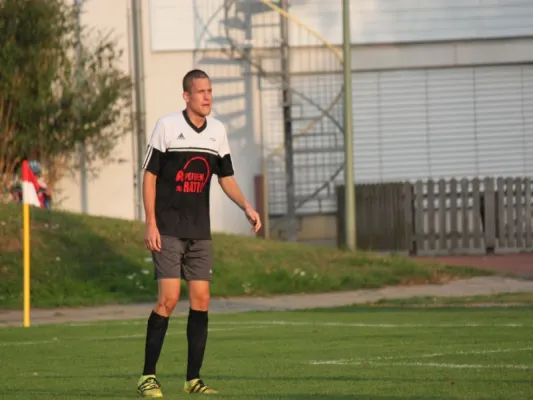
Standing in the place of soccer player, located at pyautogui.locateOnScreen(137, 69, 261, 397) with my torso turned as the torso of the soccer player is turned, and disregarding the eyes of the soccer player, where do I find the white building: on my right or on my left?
on my left

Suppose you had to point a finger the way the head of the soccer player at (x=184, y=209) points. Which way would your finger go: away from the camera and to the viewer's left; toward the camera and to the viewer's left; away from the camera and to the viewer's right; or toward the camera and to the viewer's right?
toward the camera and to the viewer's right

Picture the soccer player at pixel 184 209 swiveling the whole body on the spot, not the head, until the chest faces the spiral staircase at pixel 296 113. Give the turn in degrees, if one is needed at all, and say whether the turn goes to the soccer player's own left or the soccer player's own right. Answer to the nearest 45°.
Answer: approximately 135° to the soccer player's own left
